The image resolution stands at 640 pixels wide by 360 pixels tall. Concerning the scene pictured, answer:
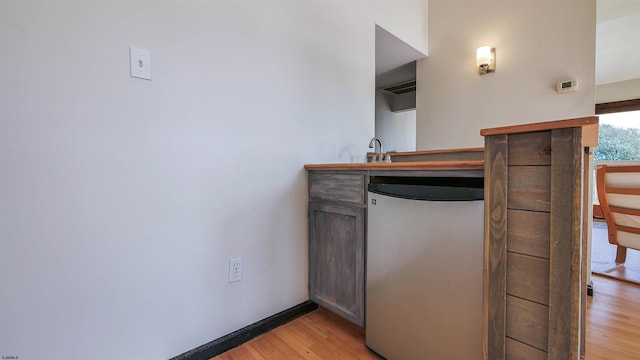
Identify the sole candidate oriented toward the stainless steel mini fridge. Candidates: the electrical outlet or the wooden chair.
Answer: the electrical outlet

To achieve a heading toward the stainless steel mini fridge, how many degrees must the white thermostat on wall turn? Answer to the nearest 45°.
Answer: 0° — it already faces it

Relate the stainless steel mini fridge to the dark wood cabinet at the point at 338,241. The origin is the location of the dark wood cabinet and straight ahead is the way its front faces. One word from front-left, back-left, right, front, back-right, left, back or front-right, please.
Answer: left

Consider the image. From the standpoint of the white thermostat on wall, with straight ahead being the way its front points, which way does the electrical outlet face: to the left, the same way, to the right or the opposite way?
to the left

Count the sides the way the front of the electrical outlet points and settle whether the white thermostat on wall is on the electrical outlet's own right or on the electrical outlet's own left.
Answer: on the electrical outlet's own left

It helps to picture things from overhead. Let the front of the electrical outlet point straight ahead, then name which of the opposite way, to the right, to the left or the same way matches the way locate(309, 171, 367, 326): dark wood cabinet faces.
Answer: to the right

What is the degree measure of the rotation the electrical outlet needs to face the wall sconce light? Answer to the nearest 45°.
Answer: approximately 45° to its left

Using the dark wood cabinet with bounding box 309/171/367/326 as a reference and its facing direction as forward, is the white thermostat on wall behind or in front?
behind

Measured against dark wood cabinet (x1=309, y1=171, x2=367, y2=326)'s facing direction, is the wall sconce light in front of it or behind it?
behind

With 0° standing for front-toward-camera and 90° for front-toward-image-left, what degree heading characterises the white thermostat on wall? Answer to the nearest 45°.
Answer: approximately 0°

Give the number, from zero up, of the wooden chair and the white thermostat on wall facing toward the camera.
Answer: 1

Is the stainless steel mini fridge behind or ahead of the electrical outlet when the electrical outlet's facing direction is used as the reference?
ahead
